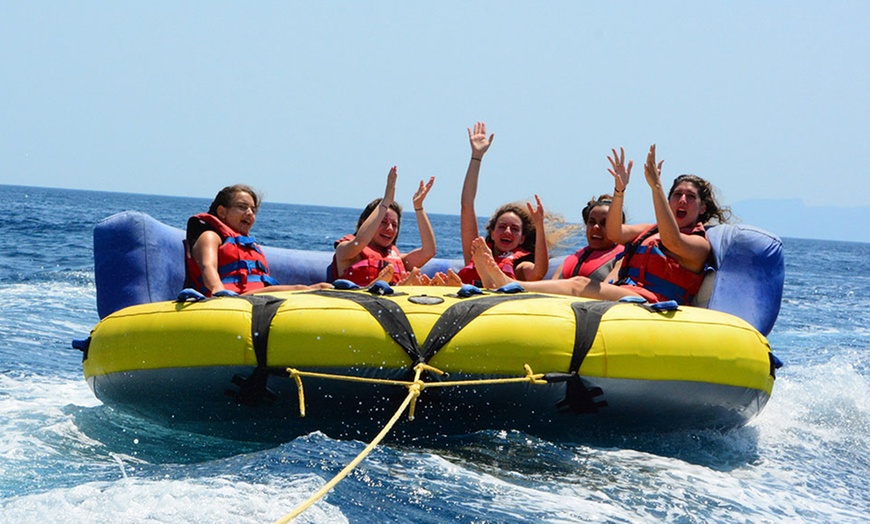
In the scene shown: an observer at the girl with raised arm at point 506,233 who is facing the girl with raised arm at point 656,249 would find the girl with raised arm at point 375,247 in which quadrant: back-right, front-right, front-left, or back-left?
back-right

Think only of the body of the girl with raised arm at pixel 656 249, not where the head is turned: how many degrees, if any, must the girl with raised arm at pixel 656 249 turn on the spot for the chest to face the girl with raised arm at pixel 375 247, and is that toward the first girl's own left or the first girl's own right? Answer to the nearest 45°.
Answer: approximately 45° to the first girl's own right

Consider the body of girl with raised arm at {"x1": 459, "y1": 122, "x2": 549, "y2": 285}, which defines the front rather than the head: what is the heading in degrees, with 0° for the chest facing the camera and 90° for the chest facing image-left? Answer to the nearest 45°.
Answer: approximately 0°

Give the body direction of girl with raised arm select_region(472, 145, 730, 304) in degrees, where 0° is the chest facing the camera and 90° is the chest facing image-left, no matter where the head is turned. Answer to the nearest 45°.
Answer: approximately 45°

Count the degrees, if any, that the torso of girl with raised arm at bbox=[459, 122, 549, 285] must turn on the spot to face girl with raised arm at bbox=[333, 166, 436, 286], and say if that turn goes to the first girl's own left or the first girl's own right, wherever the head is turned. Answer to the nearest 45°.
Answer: approximately 90° to the first girl's own right

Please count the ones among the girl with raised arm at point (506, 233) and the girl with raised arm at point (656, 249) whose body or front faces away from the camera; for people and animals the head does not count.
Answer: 0
